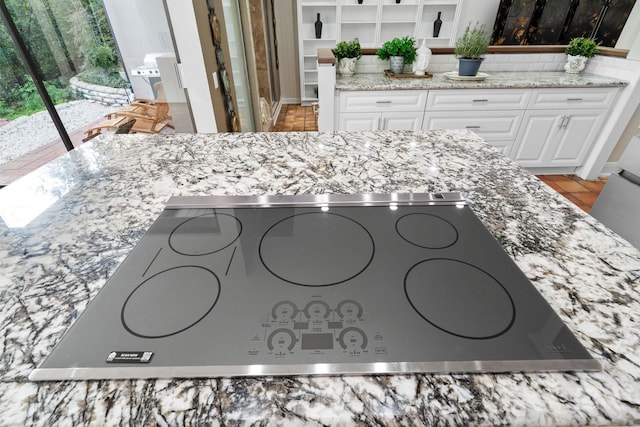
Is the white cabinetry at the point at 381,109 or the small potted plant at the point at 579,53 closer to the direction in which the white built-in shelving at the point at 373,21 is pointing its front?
the white cabinetry

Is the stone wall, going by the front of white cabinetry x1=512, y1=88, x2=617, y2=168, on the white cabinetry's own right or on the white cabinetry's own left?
on the white cabinetry's own right

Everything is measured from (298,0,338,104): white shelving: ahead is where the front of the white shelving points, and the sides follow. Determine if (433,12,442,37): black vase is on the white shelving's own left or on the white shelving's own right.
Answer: on the white shelving's own left

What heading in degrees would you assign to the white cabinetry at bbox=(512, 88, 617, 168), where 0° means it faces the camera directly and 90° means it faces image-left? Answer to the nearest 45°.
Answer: approximately 0°
